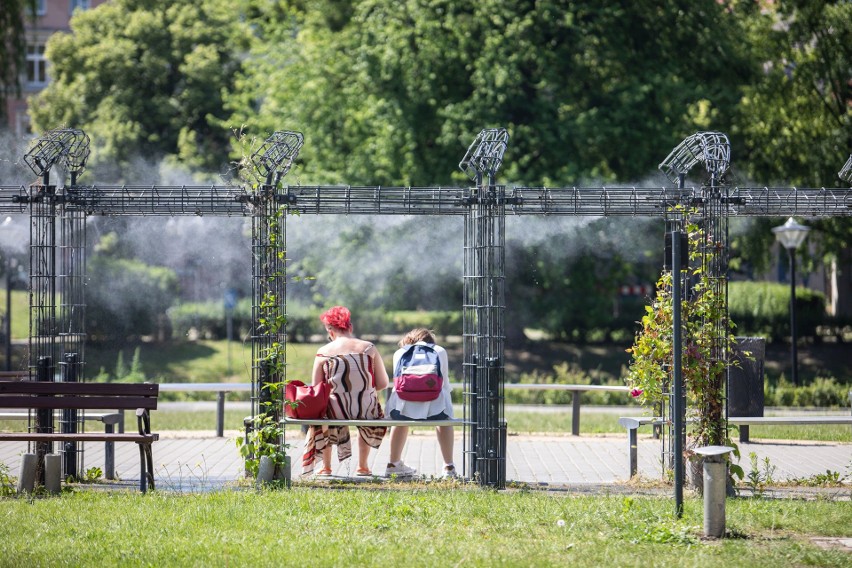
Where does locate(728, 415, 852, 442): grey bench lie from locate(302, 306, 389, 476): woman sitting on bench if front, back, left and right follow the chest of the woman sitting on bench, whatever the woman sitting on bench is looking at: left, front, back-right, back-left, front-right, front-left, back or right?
right

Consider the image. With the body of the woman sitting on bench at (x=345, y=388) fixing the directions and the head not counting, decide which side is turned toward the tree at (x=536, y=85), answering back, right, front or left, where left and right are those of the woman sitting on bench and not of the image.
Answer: front

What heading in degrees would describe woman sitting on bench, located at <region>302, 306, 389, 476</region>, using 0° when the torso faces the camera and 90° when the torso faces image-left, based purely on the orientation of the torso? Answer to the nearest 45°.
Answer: approximately 180°

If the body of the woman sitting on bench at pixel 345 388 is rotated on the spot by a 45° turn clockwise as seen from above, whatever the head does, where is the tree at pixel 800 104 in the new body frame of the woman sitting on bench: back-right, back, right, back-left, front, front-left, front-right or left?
front

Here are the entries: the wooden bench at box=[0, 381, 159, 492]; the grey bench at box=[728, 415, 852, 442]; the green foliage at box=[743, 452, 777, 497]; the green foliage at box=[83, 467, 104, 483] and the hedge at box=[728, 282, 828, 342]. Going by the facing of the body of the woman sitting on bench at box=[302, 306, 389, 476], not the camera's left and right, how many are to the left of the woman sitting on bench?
2

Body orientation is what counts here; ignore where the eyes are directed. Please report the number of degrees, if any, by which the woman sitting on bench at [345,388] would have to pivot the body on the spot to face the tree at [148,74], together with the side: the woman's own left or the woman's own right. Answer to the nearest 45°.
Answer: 0° — they already face it

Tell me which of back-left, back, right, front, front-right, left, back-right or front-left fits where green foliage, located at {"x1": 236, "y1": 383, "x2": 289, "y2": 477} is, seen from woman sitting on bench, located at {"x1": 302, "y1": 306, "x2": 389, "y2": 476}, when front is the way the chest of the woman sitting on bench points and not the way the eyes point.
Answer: back-left

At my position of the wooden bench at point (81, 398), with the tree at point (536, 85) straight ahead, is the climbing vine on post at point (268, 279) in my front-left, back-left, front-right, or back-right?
front-right

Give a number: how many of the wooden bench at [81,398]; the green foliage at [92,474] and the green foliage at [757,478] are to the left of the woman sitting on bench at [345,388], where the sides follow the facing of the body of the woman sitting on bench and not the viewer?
2

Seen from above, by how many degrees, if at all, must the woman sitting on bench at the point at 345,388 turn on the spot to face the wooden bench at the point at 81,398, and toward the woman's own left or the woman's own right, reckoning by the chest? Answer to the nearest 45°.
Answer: approximately 90° to the woman's own left

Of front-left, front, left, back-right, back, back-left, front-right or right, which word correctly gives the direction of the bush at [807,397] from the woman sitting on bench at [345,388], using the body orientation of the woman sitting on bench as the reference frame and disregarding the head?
front-right

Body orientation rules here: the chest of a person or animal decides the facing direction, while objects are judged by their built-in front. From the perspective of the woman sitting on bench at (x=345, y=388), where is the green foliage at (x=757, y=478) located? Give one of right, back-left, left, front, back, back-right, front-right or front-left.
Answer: right

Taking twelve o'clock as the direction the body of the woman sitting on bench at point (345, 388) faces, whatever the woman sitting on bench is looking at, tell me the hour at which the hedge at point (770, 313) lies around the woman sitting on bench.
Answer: The hedge is roughly at 1 o'clock from the woman sitting on bench.

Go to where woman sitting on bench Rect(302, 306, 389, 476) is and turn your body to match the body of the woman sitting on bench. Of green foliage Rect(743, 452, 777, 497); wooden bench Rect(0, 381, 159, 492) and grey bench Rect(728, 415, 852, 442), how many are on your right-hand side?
2
